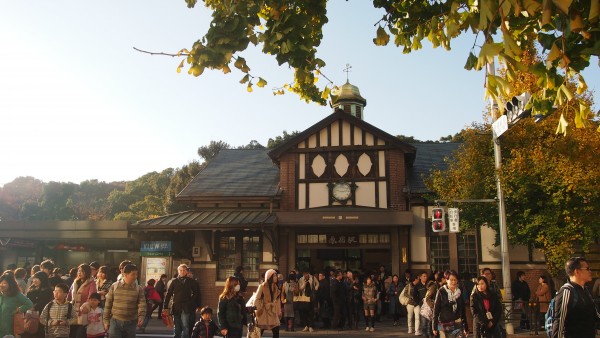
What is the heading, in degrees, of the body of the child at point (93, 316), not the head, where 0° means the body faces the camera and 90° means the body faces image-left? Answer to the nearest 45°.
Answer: approximately 0°

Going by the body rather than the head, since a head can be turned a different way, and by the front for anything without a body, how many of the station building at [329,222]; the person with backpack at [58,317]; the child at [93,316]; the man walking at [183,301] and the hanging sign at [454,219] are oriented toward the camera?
5

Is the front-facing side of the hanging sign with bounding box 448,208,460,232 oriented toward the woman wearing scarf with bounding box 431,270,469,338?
yes

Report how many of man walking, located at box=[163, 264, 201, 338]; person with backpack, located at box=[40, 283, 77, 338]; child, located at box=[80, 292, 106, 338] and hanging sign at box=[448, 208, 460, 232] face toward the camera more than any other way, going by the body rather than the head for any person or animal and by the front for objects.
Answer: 4

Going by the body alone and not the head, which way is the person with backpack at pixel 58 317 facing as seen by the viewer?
toward the camera

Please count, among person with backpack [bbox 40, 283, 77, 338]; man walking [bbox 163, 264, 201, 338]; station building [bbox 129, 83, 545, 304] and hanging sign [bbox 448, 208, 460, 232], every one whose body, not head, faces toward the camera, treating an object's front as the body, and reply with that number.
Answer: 4

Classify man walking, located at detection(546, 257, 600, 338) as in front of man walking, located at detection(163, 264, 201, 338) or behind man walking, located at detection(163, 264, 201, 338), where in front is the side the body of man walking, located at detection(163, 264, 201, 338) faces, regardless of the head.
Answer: in front

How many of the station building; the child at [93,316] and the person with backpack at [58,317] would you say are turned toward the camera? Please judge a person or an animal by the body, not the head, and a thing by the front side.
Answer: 3

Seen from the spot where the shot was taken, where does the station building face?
facing the viewer

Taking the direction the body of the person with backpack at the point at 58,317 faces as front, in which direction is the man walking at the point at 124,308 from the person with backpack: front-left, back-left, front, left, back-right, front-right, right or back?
left

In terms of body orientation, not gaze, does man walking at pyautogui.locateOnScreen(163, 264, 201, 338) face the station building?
no

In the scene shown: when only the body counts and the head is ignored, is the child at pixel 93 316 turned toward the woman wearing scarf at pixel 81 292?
no

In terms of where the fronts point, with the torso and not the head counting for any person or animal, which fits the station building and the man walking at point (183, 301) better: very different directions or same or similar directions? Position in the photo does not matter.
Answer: same or similar directions
